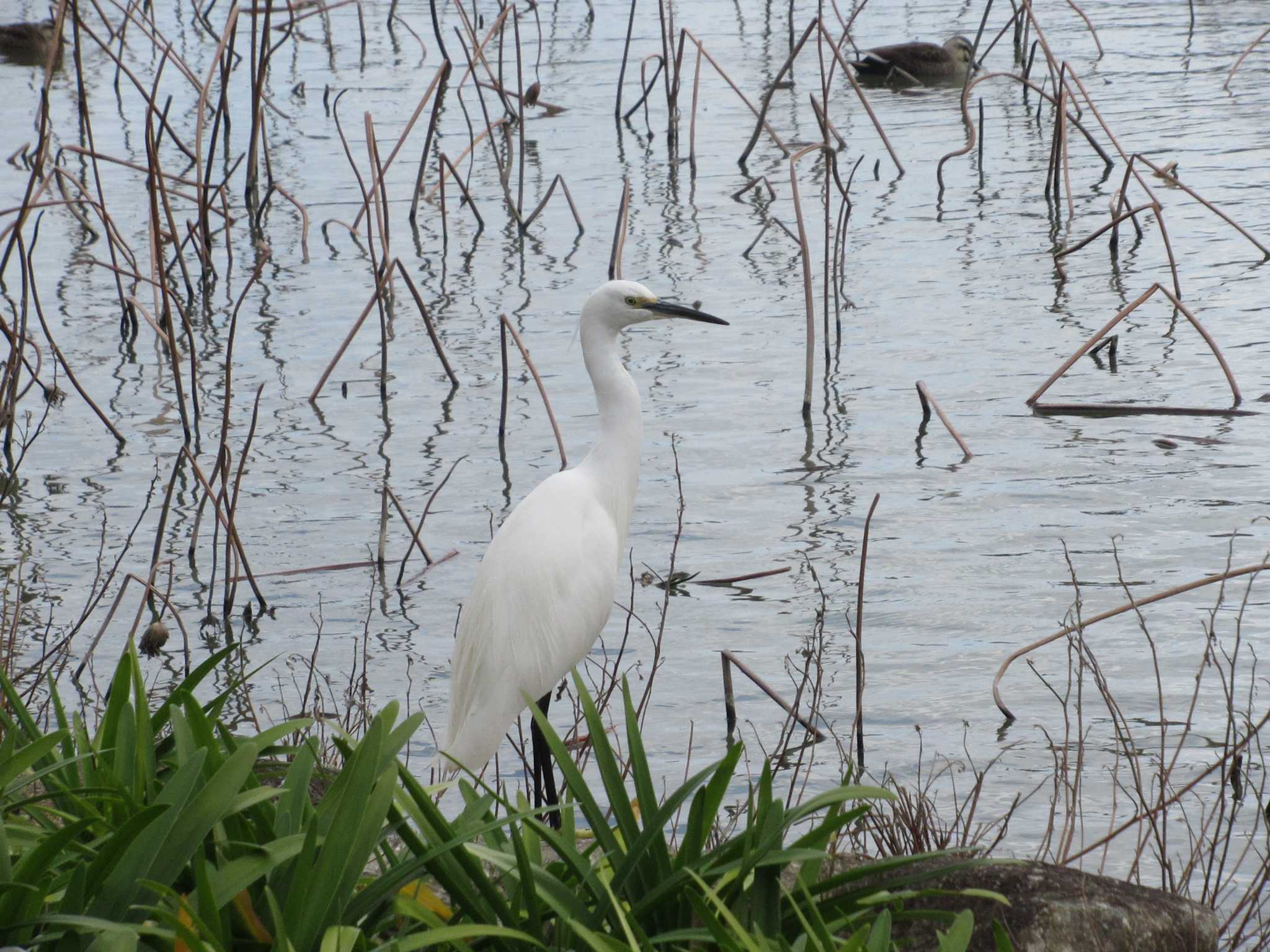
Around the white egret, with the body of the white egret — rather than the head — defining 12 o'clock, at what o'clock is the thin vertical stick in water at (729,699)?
The thin vertical stick in water is roughly at 11 o'clock from the white egret.

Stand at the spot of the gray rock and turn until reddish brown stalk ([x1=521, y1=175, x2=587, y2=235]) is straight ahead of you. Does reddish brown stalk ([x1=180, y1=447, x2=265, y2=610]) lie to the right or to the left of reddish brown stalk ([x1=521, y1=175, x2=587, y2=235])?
left

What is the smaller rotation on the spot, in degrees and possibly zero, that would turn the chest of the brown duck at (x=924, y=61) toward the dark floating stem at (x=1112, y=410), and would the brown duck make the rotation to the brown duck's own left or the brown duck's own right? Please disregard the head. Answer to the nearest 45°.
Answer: approximately 90° to the brown duck's own right

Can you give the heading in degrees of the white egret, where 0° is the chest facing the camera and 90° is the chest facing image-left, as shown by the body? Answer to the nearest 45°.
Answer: approximately 270°

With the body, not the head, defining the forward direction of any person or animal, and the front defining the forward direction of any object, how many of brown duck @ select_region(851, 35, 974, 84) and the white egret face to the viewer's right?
2

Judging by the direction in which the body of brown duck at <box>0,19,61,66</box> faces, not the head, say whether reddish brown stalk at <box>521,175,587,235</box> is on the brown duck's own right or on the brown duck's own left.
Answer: on the brown duck's own right

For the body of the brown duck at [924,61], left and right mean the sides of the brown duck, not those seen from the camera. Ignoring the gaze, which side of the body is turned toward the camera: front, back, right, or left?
right

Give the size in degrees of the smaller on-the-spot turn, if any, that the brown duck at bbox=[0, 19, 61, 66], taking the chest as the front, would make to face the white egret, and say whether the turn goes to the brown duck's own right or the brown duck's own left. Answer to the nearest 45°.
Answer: approximately 90° to the brown duck's own right

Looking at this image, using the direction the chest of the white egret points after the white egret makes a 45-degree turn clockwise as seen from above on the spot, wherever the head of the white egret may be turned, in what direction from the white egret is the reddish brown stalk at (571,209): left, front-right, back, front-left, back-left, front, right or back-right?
back-left

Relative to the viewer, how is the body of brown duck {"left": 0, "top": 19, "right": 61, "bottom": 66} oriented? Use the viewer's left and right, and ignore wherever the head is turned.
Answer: facing to the right of the viewer
